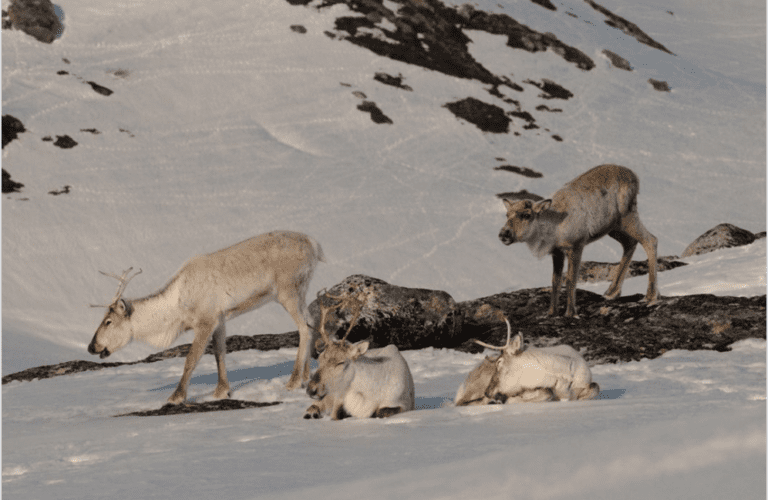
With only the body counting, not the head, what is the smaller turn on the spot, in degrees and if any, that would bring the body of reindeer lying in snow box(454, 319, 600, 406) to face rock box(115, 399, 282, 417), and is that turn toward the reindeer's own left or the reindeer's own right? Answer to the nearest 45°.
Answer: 0° — it already faces it

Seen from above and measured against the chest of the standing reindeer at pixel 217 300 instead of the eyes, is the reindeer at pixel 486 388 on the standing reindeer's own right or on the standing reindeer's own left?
on the standing reindeer's own left

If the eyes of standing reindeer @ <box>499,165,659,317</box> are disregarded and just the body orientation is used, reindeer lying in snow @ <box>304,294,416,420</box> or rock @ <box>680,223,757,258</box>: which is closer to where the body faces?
the reindeer lying in snow

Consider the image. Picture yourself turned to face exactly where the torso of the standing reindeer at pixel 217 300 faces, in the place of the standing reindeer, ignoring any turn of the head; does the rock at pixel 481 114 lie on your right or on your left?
on your right

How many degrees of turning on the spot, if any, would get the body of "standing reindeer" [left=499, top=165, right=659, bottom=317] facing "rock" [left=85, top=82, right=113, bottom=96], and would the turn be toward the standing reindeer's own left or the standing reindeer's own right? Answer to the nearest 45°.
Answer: approximately 90° to the standing reindeer's own right

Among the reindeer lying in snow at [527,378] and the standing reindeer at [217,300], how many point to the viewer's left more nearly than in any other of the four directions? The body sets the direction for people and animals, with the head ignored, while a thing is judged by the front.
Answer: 2

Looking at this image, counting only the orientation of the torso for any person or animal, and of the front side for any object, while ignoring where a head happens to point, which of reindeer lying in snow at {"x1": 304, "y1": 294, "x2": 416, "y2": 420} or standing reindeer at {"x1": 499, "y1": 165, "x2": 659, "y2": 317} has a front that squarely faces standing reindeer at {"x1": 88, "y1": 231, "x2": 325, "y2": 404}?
standing reindeer at {"x1": 499, "y1": 165, "x2": 659, "y2": 317}

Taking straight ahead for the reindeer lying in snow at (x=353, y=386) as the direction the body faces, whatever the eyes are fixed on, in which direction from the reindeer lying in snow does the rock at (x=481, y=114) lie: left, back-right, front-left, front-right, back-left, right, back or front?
back-right

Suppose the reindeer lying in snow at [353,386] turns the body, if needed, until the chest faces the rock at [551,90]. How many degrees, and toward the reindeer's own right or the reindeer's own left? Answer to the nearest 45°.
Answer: approximately 135° to the reindeer's own right

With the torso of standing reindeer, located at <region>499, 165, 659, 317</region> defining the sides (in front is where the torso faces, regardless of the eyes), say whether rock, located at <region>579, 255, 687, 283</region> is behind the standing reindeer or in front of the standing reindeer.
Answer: behind

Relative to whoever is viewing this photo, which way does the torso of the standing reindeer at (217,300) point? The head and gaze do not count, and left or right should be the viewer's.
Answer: facing to the left of the viewer

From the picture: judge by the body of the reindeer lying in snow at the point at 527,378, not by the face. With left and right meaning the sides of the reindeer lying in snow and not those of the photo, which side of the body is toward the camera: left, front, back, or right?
left
